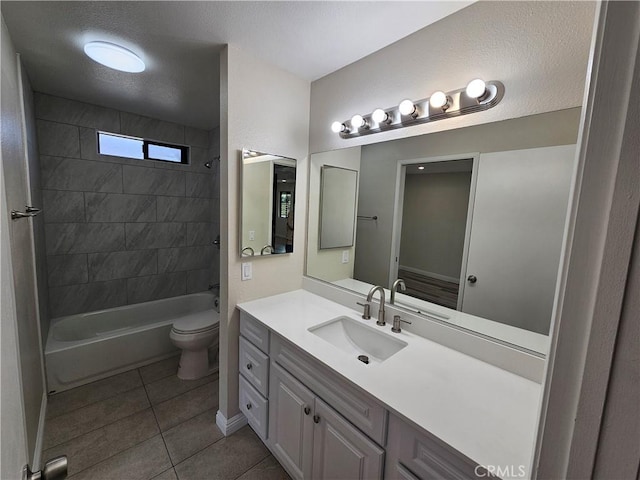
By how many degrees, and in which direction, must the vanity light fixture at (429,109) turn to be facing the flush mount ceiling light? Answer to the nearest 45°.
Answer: approximately 45° to its right

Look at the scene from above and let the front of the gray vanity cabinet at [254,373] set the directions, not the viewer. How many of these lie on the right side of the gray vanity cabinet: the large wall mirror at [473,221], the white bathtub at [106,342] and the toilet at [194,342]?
2

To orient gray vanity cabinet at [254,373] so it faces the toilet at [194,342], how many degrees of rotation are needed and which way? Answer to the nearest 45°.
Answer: approximately 90° to its right

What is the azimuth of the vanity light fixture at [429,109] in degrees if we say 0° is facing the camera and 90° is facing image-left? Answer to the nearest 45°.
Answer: approximately 45°
